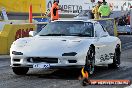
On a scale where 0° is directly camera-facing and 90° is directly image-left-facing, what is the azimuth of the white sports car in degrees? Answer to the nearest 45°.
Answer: approximately 45°

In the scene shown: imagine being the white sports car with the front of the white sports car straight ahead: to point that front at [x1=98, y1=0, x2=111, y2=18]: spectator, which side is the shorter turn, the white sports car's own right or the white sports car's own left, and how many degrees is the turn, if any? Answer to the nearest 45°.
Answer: approximately 135° to the white sports car's own right
